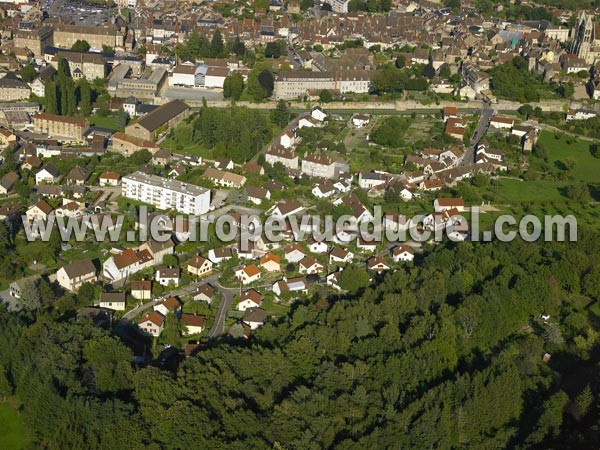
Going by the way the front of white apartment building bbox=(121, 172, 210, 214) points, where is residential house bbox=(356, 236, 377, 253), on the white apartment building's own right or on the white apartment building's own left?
on the white apartment building's own left

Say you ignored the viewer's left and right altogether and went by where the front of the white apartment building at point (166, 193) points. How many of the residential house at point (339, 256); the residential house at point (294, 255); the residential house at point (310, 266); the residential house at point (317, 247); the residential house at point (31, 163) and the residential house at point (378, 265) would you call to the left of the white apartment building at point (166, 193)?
5

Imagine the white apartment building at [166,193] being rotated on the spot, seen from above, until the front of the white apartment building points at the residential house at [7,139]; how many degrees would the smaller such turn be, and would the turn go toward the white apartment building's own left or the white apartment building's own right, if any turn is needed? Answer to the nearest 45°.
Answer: approximately 90° to the white apartment building's own right

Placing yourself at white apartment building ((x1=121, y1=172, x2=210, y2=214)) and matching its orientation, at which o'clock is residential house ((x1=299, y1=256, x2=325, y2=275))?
The residential house is roughly at 9 o'clock from the white apartment building.

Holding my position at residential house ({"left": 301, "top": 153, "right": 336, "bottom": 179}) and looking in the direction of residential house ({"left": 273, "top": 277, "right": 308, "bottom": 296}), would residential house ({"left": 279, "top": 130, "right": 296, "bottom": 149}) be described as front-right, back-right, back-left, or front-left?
back-right

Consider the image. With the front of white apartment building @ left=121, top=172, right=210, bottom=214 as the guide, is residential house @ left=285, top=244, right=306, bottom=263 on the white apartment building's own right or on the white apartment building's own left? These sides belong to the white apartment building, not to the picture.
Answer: on the white apartment building's own left

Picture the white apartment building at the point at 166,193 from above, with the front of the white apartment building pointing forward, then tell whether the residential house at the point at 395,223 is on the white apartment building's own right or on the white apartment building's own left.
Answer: on the white apartment building's own left

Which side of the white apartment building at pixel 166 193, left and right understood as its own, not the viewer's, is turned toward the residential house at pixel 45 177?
right

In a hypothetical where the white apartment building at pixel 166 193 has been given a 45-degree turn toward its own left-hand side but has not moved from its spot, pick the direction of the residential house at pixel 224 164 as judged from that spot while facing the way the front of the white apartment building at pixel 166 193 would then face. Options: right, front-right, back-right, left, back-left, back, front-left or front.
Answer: back-left

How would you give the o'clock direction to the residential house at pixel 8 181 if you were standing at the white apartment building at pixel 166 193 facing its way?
The residential house is roughly at 2 o'clock from the white apartment building.

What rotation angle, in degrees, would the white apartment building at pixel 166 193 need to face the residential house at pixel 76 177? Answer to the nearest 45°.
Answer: approximately 90° to its right

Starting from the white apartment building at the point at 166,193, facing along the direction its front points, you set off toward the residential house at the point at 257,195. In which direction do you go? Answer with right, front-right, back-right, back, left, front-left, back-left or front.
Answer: back-left

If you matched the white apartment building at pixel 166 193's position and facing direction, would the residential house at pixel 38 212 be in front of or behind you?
in front

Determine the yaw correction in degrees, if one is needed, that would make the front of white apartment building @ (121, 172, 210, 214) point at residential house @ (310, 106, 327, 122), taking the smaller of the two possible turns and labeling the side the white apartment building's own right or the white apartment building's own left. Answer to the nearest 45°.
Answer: approximately 180°

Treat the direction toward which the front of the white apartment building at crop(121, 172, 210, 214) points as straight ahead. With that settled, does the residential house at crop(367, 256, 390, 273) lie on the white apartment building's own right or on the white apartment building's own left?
on the white apartment building's own left

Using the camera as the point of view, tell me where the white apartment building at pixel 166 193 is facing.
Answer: facing the viewer and to the left of the viewer

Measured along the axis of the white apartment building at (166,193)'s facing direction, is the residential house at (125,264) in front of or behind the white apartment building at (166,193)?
in front

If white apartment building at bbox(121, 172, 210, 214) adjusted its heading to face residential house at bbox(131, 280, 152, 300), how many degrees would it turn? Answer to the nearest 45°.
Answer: approximately 45° to its left
